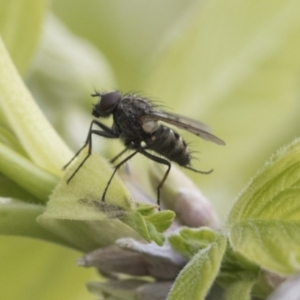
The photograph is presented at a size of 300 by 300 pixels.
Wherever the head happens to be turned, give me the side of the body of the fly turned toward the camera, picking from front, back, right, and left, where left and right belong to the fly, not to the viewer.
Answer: left
